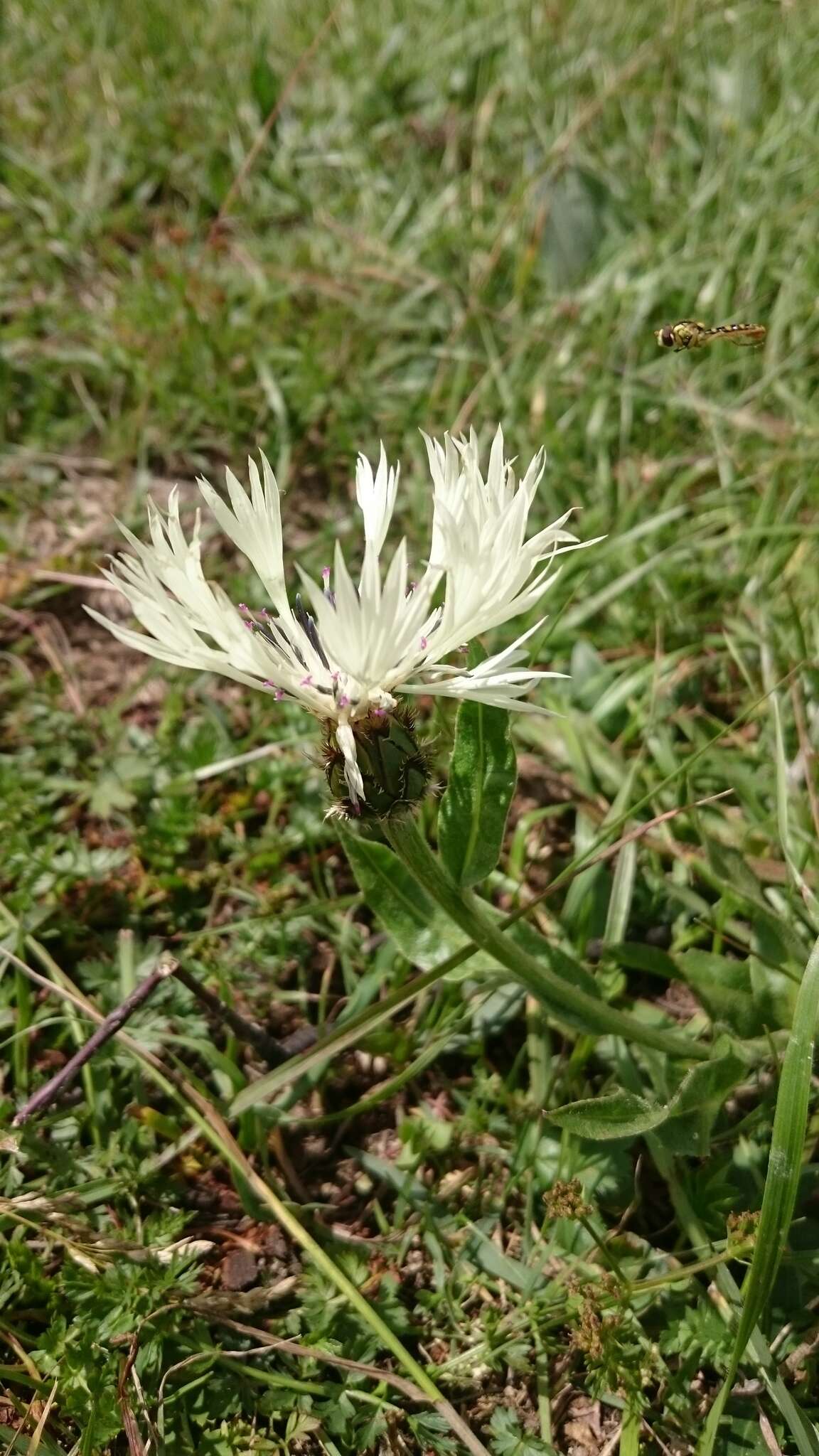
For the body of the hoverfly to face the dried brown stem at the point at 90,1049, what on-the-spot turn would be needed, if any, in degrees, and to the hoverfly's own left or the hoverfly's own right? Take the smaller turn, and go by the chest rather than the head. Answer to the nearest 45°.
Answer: approximately 45° to the hoverfly's own left

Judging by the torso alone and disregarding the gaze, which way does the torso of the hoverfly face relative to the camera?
to the viewer's left
